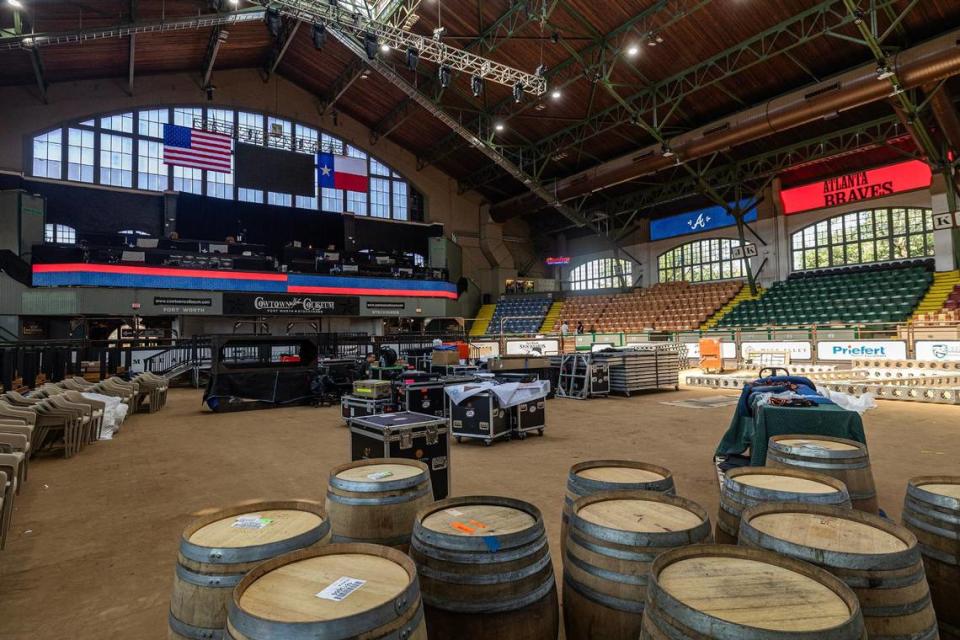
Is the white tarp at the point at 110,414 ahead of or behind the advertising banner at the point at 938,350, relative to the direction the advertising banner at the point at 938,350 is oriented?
ahead

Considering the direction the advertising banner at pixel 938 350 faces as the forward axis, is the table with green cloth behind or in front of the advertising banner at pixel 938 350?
in front

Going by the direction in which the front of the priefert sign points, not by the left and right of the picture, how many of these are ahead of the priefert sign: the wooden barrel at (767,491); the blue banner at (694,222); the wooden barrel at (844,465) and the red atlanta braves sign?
2

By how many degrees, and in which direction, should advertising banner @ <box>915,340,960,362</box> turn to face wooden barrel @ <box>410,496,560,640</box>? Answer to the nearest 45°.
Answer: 0° — it already faces it

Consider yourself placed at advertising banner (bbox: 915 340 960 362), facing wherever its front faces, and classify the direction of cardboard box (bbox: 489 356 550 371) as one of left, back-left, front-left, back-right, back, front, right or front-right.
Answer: front-right

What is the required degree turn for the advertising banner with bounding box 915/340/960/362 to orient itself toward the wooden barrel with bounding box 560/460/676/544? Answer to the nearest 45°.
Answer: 0° — it already faces it

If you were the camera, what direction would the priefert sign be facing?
facing the viewer

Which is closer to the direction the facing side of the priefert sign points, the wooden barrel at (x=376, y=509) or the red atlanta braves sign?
the wooden barrel

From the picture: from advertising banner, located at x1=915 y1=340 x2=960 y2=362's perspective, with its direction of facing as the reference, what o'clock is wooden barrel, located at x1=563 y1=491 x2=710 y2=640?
The wooden barrel is roughly at 12 o'clock from the advertising banner.

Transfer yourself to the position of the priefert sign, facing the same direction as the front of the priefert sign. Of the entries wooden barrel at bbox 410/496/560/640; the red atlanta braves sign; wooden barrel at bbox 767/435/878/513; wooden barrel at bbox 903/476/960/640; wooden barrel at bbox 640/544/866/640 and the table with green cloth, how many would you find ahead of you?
5

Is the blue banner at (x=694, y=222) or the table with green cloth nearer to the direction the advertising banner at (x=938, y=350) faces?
the table with green cloth

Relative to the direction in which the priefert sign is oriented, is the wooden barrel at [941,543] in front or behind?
in front

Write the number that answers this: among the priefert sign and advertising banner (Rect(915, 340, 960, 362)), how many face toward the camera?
2

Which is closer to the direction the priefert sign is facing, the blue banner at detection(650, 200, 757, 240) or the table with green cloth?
the table with green cloth
